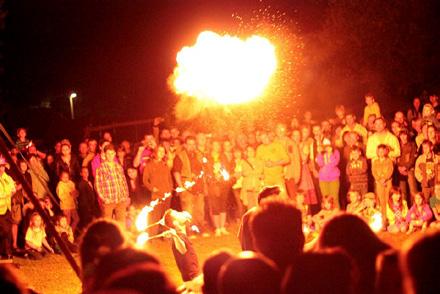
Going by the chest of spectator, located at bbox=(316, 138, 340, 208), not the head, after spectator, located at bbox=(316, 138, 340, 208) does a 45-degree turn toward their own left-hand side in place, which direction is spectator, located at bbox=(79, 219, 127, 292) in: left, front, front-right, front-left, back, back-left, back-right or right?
front-right

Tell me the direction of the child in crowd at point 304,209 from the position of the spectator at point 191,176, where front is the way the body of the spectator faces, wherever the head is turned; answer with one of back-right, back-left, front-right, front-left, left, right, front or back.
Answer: left

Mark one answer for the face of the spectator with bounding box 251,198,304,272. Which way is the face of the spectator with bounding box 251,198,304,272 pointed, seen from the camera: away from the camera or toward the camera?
away from the camera

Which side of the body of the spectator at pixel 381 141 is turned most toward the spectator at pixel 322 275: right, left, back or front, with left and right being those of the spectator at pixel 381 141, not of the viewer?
front

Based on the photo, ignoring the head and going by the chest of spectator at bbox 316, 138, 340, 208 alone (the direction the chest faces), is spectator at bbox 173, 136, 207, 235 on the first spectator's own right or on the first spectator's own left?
on the first spectator's own right

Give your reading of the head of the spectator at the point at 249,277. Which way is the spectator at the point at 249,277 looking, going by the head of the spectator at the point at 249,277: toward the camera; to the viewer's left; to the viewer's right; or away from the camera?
away from the camera

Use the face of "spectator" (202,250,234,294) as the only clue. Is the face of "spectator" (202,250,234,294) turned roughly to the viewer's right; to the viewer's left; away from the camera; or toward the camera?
away from the camera

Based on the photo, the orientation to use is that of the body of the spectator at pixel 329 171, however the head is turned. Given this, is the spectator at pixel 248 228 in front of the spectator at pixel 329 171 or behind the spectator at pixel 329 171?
in front

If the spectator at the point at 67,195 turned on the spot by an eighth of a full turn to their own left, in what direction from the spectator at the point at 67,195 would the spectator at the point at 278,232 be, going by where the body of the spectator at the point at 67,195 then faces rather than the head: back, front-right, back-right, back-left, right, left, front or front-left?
front-right

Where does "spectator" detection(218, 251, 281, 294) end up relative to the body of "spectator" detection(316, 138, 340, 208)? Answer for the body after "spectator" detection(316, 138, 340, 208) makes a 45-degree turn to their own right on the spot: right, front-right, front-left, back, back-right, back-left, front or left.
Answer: front-left

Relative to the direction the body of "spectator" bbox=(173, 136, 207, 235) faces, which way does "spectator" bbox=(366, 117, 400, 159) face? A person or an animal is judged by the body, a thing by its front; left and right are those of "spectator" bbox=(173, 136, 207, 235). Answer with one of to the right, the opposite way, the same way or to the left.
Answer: the same way

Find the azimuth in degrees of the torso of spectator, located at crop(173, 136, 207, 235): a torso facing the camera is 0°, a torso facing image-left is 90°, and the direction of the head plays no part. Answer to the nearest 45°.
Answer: approximately 0°

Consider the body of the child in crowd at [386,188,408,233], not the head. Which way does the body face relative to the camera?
toward the camera

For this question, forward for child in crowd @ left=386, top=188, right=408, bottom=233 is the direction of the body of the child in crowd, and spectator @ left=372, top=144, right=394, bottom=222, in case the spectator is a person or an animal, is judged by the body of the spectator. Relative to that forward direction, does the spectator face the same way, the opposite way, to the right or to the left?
the same way

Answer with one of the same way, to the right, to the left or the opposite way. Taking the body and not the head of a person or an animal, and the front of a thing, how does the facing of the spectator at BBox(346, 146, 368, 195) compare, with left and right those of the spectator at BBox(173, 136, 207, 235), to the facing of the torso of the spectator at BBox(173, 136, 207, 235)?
the same way

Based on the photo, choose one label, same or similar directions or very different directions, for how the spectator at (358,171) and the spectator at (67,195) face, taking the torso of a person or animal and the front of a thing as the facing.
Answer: same or similar directions

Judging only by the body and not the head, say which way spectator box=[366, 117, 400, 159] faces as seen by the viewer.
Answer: toward the camera

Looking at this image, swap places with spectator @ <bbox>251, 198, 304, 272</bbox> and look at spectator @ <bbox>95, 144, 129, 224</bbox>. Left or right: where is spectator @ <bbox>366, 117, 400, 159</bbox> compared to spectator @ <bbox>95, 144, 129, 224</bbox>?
right
